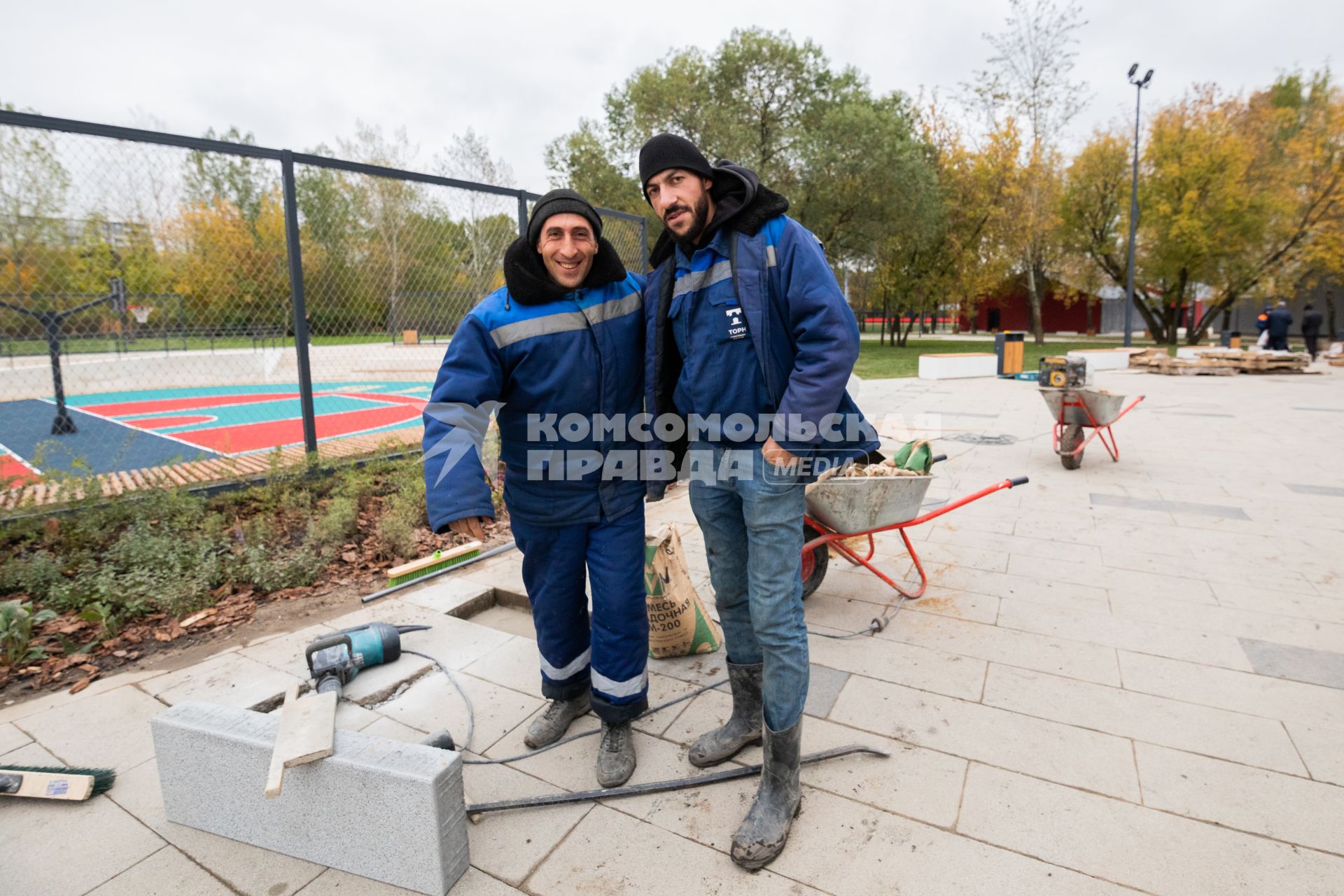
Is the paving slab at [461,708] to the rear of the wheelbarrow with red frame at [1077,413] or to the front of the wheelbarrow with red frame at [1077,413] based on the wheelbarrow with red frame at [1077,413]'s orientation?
to the front

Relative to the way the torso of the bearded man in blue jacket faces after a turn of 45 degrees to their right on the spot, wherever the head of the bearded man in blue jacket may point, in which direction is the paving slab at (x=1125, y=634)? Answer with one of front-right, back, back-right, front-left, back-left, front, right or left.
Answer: back-right

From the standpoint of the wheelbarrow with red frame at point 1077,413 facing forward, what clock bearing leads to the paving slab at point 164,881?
The paving slab is roughly at 11 o'clock from the wheelbarrow with red frame.

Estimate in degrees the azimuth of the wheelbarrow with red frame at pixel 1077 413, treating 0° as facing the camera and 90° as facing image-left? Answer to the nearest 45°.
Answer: approximately 45°

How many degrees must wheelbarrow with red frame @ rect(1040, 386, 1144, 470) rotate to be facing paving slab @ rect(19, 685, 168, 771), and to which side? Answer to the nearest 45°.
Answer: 0° — it already faces it

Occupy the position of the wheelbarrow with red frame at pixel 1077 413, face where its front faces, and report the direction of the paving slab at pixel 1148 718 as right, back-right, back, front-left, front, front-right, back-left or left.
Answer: front-left

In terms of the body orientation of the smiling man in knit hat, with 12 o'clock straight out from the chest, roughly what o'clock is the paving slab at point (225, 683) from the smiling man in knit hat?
The paving slab is roughly at 4 o'clock from the smiling man in knit hat.

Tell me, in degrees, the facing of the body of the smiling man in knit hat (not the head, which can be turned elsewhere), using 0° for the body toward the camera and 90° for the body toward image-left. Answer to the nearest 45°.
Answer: approximately 0°

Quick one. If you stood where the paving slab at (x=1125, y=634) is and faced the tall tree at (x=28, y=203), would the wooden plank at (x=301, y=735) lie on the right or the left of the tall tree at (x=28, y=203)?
left
